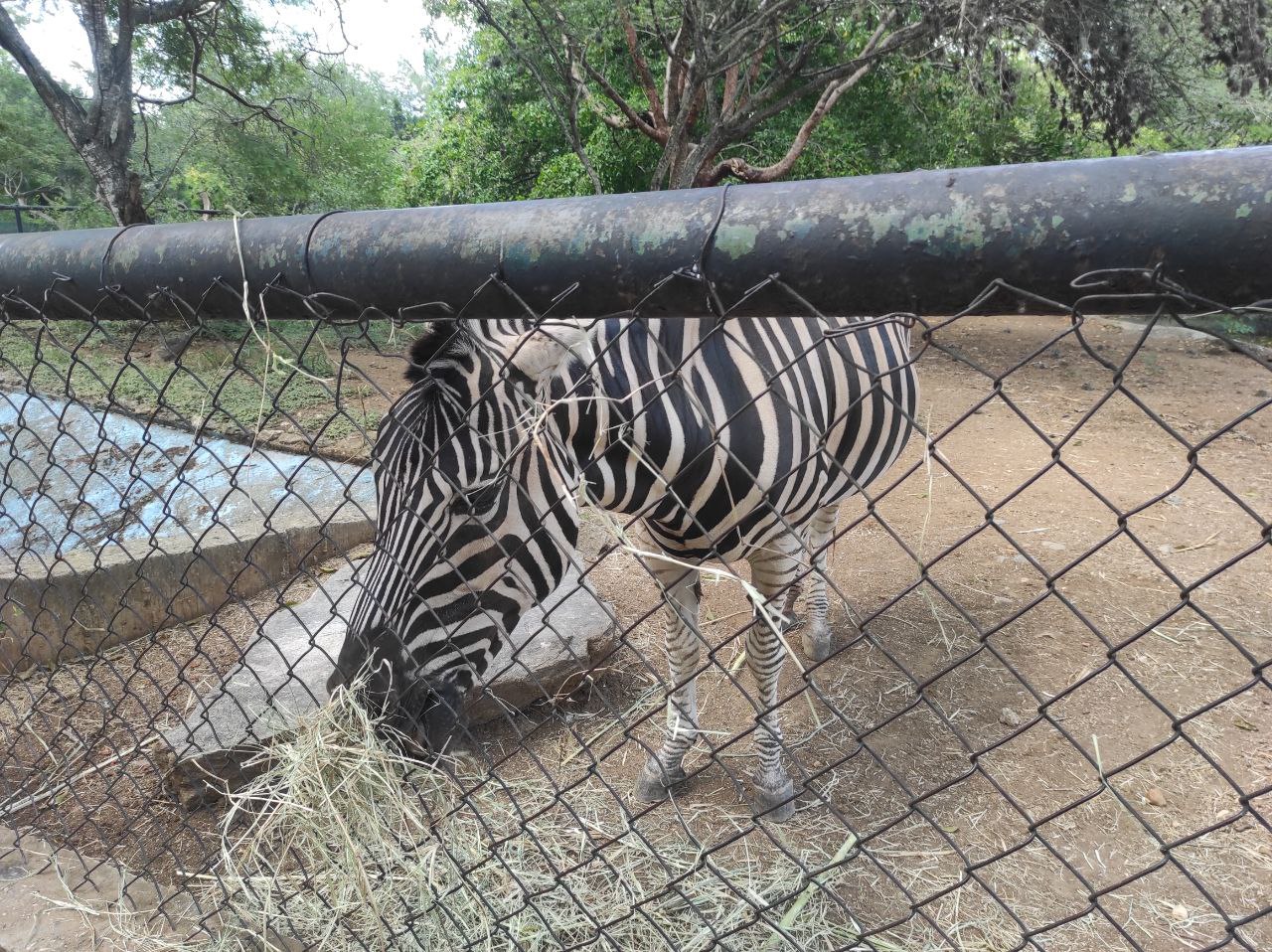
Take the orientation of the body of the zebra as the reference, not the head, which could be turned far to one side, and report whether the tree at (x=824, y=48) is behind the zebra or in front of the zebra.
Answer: behind

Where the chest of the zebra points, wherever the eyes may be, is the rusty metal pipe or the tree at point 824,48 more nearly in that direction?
the rusty metal pipe

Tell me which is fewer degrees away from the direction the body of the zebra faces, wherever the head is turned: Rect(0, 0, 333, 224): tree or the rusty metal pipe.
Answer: the rusty metal pipe

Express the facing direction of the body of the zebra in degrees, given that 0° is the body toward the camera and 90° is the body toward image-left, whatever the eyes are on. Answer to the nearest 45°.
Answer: approximately 45°
